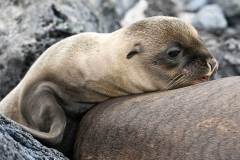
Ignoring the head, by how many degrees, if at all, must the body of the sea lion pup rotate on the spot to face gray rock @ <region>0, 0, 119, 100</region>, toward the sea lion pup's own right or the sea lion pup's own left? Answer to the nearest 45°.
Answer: approximately 135° to the sea lion pup's own left

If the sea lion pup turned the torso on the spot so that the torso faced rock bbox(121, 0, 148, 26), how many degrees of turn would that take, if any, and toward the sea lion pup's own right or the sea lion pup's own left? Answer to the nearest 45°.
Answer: approximately 90° to the sea lion pup's own left

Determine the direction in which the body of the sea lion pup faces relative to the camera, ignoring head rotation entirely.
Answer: to the viewer's right

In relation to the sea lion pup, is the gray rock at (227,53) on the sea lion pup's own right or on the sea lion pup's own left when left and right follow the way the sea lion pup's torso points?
on the sea lion pup's own left

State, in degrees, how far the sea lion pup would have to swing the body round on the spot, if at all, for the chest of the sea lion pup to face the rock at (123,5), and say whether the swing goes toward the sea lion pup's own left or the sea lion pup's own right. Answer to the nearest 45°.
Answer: approximately 90° to the sea lion pup's own left

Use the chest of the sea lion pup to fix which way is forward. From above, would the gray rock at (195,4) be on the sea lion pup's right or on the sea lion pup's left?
on the sea lion pup's left
